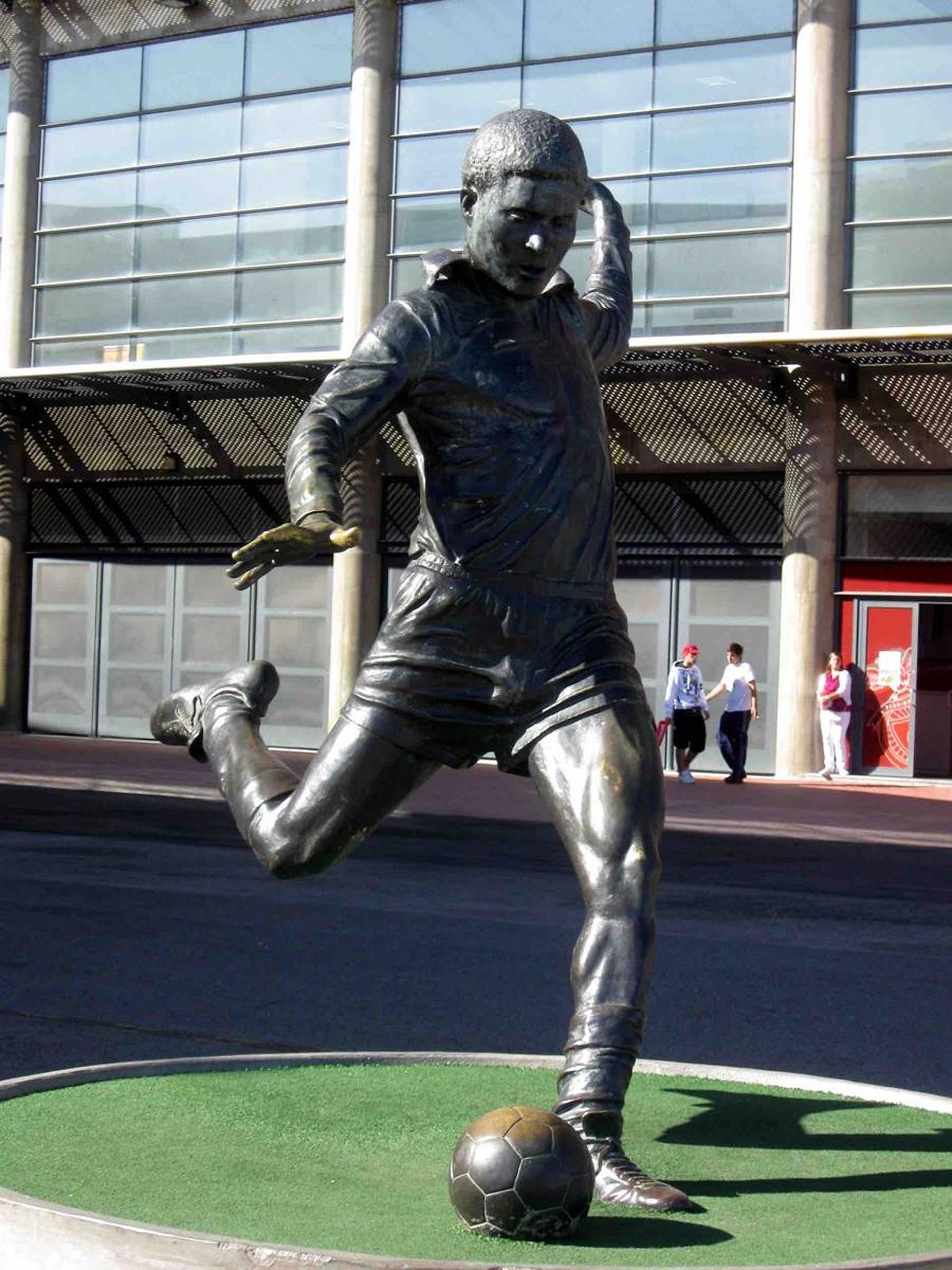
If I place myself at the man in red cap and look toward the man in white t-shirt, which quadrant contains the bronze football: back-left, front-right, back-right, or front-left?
back-right

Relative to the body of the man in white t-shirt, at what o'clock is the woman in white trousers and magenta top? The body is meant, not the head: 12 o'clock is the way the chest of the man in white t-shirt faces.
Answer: The woman in white trousers and magenta top is roughly at 6 o'clock from the man in white t-shirt.

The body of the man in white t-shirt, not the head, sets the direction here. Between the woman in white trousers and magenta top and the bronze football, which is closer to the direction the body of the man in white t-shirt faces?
the bronze football

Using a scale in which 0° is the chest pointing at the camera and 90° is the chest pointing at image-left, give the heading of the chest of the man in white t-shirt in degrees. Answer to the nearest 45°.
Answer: approximately 45°

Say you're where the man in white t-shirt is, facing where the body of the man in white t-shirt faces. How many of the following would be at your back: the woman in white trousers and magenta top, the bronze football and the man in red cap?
1

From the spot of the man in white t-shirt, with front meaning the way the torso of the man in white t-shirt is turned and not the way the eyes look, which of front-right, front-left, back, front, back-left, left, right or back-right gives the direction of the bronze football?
front-left

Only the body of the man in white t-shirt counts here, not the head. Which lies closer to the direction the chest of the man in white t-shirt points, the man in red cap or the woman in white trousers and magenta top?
the man in red cap

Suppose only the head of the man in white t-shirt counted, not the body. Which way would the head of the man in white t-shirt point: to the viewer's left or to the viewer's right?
to the viewer's left

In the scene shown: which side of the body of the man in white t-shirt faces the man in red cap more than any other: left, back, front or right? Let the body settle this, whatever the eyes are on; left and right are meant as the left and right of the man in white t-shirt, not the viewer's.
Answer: front
